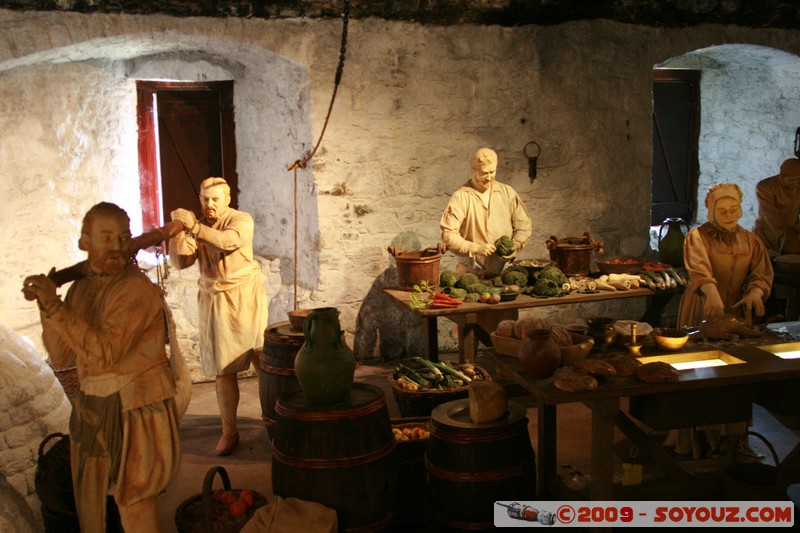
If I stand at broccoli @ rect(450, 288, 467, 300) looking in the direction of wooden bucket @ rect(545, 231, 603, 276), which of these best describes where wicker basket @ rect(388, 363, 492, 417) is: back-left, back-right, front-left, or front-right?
back-right

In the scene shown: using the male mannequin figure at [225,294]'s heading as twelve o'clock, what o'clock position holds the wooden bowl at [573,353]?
The wooden bowl is roughly at 9 o'clock from the male mannequin figure.

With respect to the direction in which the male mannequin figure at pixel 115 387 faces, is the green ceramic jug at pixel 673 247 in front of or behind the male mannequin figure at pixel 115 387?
behind

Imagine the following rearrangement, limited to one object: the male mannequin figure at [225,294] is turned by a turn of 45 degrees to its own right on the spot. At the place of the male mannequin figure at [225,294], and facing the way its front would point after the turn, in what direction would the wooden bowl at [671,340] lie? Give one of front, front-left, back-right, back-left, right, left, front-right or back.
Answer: back-left

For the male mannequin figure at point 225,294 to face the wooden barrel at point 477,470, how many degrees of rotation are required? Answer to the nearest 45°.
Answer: approximately 90° to its left

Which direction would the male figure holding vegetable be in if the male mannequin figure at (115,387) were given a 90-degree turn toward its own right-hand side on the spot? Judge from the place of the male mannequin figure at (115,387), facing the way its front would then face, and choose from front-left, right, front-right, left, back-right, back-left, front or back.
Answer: right

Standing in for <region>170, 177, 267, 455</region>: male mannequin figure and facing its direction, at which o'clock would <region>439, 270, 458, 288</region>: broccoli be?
The broccoli is roughly at 7 o'clock from the male mannequin figure.

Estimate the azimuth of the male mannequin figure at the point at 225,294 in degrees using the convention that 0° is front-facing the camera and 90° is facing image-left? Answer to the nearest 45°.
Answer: approximately 45°
